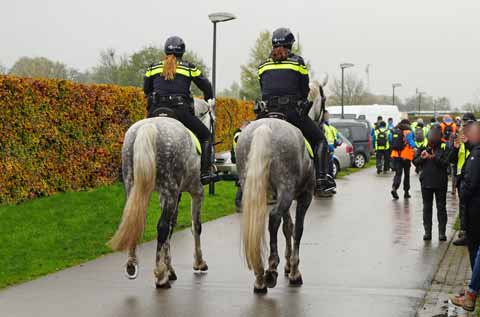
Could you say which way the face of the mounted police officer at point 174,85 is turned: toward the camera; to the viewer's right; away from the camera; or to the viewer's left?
away from the camera

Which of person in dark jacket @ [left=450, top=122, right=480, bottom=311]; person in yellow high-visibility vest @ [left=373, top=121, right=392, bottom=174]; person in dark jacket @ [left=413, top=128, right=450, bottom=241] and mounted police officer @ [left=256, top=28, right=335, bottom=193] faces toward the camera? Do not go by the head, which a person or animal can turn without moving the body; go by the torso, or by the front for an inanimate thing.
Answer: person in dark jacket @ [left=413, top=128, right=450, bottom=241]

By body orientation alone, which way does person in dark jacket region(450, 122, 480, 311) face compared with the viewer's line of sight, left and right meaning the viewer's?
facing to the left of the viewer

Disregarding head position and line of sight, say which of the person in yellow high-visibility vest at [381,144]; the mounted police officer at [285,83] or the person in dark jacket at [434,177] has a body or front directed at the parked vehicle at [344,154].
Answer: the mounted police officer

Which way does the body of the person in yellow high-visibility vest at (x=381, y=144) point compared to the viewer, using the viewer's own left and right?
facing away from the viewer

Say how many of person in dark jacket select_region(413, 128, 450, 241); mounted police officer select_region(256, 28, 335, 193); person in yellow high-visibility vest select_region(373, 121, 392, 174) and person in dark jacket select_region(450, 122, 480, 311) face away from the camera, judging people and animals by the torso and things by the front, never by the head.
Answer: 2

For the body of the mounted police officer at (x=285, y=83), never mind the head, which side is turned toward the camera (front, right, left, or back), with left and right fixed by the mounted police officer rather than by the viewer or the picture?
back

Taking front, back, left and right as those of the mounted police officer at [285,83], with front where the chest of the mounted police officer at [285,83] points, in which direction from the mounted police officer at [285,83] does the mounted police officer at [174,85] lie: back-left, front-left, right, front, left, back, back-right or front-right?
left

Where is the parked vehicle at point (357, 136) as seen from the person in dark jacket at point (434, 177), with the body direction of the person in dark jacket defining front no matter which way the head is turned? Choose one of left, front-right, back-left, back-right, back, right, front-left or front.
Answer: back

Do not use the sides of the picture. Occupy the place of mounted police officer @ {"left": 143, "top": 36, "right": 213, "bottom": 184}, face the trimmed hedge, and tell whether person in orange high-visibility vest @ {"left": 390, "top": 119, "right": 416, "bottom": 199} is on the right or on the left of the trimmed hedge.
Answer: right

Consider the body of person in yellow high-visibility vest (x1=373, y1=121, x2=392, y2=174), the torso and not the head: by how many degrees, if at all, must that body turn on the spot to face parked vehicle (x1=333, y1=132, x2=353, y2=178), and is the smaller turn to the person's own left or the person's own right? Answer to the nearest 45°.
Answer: approximately 135° to the person's own left

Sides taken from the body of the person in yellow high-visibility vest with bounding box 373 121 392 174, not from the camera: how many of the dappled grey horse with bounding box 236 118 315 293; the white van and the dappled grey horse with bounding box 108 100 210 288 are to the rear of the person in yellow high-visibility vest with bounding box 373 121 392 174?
2

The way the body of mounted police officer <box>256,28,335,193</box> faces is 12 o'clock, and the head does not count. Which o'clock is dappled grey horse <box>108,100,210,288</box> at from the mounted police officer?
The dappled grey horse is roughly at 8 o'clock from the mounted police officer.

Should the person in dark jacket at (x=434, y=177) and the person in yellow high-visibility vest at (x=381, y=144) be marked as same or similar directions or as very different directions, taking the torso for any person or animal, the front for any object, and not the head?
very different directions

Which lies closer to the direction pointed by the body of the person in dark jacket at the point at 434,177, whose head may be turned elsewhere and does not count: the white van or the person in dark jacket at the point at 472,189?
the person in dark jacket
